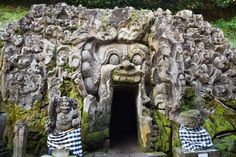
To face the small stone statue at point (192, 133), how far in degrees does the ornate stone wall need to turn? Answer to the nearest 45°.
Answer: approximately 45° to its left

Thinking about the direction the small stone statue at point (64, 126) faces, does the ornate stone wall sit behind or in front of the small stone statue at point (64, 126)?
behind

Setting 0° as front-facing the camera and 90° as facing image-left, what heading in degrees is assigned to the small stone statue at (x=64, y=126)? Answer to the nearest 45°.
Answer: approximately 0°

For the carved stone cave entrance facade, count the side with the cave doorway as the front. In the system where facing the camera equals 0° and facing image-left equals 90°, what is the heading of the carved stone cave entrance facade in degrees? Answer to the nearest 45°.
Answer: approximately 0°

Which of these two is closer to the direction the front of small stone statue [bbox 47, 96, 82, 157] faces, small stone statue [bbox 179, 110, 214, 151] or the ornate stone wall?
the small stone statue

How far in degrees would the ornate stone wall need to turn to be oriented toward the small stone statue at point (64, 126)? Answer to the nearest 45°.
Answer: approximately 45° to its right

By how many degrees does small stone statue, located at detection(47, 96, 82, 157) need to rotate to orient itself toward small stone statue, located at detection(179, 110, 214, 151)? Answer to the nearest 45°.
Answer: approximately 90° to its left

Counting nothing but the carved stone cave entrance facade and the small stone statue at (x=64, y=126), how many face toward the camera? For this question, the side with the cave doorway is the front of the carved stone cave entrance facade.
2
